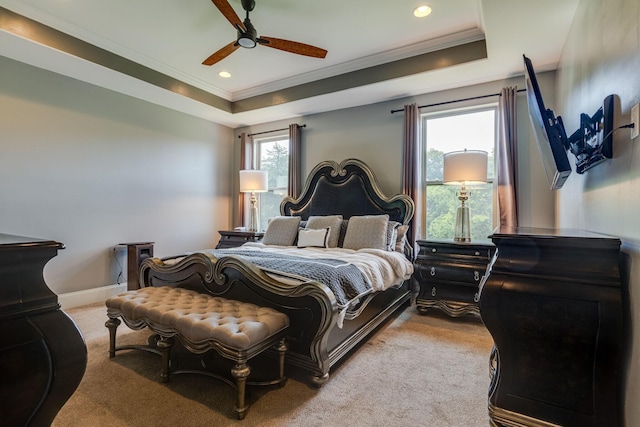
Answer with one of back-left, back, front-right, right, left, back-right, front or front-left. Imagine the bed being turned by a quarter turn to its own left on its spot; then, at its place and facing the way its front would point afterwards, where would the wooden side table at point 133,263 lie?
back

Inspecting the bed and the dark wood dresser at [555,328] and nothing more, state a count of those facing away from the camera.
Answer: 0

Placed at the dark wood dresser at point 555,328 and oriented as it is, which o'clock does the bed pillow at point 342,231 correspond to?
The bed pillow is roughly at 1 o'clock from the dark wood dresser.

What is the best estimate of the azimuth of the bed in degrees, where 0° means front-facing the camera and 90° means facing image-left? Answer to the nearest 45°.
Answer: approximately 45°

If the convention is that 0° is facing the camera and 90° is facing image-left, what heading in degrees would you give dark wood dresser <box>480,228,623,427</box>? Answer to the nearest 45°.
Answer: approximately 90°

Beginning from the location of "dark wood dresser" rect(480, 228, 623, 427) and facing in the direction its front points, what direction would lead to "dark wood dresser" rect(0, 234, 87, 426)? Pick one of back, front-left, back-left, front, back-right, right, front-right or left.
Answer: front-left

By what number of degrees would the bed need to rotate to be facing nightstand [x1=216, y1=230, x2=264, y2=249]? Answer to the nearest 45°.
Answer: approximately 135° to its right

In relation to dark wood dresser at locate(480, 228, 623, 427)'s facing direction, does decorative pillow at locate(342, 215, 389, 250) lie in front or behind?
in front

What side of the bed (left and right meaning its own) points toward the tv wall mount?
left

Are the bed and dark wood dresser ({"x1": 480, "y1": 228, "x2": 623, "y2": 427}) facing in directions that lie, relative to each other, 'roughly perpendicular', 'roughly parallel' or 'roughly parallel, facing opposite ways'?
roughly perpendicular

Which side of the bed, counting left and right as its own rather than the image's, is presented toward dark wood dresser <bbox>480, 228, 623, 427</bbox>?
left
